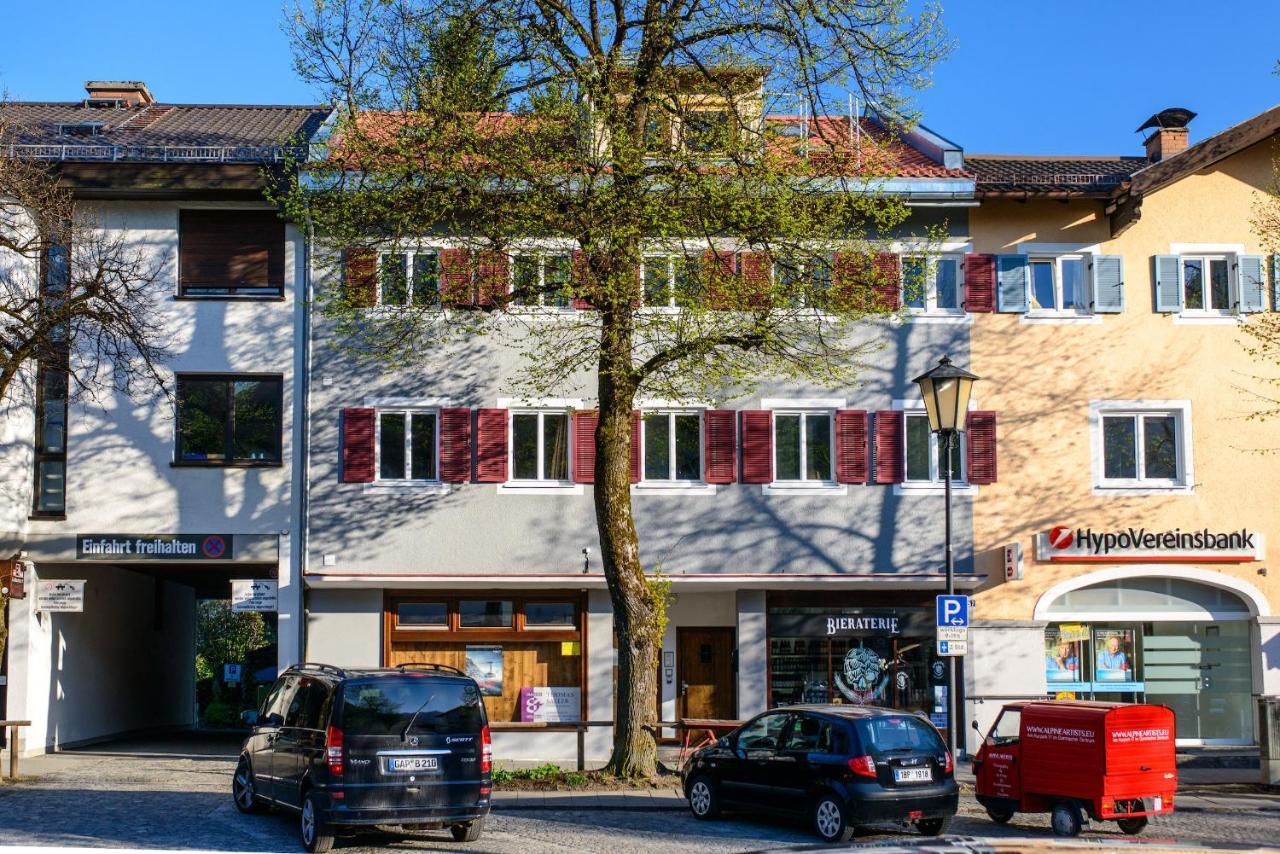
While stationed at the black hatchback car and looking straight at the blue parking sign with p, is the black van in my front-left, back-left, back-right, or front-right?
back-left

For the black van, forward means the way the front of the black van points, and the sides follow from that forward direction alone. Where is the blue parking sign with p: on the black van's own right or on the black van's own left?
on the black van's own right

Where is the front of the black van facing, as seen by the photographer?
facing away from the viewer and to the left of the viewer

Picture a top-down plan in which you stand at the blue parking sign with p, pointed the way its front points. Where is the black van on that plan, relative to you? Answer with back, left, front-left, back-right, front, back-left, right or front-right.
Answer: front-right

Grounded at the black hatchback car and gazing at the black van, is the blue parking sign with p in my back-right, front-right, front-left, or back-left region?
back-right

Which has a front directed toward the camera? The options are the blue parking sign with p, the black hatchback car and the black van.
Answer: the blue parking sign with p

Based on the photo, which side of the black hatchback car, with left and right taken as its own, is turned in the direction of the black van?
left

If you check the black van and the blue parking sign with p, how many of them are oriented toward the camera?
1

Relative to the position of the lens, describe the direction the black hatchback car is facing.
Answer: facing away from the viewer and to the left of the viewer

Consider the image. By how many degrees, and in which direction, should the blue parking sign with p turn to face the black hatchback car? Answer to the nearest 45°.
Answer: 0° — it already faces it

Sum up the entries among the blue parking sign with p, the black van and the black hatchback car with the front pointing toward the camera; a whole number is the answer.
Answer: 1

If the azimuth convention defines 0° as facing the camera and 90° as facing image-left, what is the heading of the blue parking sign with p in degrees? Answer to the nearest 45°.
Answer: approximately 0°
